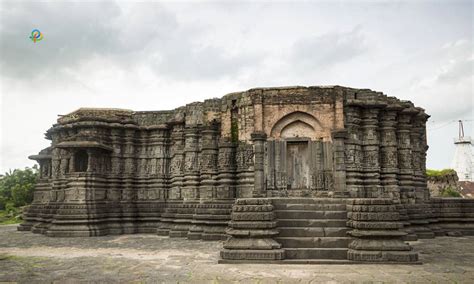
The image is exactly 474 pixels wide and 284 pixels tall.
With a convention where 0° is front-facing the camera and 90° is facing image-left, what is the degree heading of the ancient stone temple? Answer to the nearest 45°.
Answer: approximately 0°

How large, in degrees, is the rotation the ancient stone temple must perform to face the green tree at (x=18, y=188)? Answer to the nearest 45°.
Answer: approximately 135° to its right
